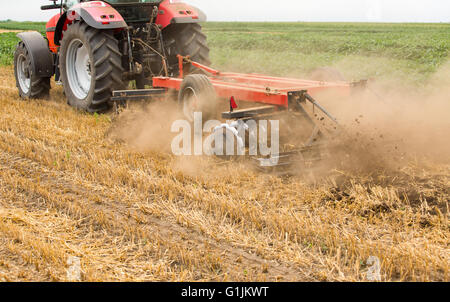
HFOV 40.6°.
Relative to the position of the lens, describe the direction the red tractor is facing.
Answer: facing away from the viewer and to the left of the viewer
